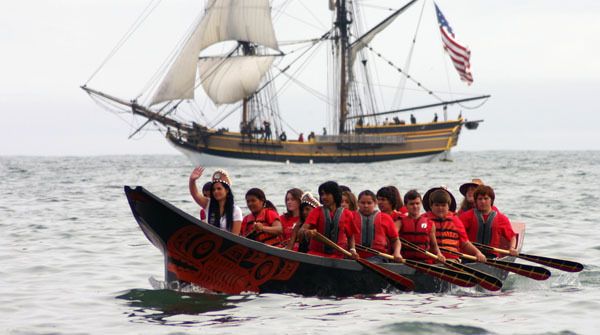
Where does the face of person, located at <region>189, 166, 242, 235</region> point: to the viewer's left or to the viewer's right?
to the viewer's left

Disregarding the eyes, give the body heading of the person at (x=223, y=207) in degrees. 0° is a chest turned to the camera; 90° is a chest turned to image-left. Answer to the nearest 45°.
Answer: approximately 45°

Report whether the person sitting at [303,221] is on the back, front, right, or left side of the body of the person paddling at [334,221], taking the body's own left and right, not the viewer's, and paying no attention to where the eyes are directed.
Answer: right

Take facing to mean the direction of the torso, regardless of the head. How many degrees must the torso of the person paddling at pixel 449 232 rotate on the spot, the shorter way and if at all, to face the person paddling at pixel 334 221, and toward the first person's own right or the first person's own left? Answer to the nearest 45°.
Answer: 0° — they already face them

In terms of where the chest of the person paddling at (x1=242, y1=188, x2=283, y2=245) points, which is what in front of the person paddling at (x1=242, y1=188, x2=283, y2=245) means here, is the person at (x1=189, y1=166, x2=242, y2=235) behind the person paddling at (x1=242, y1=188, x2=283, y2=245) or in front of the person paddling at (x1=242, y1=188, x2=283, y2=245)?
in front

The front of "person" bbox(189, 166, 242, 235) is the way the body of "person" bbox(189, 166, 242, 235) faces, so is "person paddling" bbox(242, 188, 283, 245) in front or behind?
behind

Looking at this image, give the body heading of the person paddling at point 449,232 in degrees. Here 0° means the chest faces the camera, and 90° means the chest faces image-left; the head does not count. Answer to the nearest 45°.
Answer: approximately 45°

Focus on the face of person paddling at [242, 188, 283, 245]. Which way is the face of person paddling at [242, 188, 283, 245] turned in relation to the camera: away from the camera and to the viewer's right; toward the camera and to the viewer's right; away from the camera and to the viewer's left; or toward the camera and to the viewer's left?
toward the camera and to the viewer's left

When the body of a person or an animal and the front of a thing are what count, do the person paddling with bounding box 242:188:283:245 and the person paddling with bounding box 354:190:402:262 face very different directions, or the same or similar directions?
same or similar directions

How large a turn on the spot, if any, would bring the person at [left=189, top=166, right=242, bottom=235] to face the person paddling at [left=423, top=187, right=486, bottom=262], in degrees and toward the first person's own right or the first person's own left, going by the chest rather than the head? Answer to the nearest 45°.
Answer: approximately 135° to the first person's own left

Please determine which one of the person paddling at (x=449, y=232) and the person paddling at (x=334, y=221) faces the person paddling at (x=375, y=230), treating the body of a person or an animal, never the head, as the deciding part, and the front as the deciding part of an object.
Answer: the person paddling at (x=449, y=232)

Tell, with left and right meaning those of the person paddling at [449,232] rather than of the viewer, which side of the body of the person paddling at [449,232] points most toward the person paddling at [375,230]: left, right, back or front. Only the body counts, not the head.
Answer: front

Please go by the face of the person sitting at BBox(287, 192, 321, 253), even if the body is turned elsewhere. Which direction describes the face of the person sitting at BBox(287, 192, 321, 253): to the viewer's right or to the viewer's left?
to the viewer's left

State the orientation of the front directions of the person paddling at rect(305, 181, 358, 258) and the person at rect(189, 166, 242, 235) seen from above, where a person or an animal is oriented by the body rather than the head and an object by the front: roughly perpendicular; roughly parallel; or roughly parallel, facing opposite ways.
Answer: roughly parallel

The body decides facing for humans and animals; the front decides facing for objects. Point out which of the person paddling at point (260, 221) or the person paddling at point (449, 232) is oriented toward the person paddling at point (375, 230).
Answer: the person paddling at point (449, 232)

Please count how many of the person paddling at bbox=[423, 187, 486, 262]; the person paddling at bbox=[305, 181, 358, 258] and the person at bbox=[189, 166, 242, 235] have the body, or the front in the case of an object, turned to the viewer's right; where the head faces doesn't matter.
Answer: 0

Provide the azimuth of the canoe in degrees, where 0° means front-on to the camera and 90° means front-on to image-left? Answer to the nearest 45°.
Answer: approximately 45°

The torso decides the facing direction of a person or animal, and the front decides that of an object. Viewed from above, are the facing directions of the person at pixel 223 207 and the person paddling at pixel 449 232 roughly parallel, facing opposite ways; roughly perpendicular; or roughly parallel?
roughly parallel
